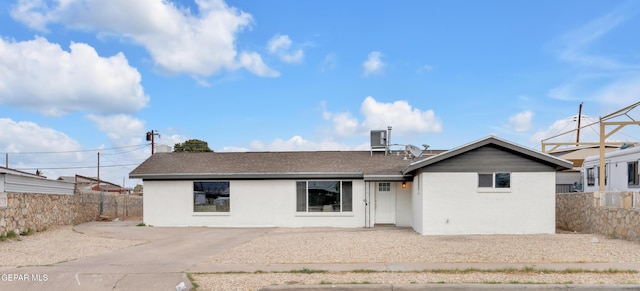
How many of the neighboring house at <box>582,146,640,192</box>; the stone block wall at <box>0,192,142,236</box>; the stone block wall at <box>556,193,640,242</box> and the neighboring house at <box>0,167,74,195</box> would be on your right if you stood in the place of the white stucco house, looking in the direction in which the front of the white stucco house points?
2

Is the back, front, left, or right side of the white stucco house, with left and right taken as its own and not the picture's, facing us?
front

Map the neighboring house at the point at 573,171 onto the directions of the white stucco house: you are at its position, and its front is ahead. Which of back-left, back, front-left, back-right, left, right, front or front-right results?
back-left

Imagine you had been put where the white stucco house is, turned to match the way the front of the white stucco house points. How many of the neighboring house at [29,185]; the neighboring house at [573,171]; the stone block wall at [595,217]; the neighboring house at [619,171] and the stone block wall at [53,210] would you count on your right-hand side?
2

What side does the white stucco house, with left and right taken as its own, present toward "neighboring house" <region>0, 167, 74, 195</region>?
right

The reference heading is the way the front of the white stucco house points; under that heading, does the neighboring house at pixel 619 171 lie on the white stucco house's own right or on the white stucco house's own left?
on the white stucco house's own left

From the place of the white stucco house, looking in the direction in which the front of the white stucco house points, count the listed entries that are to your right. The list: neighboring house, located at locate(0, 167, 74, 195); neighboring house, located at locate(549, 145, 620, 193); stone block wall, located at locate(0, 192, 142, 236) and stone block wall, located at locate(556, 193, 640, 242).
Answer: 2

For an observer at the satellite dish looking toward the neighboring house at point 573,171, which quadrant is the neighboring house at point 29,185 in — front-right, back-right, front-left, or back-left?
back-left

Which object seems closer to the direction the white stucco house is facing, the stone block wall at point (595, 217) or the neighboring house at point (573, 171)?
the stone block wall

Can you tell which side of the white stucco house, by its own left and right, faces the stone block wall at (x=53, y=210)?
right

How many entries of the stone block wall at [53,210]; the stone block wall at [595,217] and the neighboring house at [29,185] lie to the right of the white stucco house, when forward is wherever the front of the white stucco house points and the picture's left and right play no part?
2
